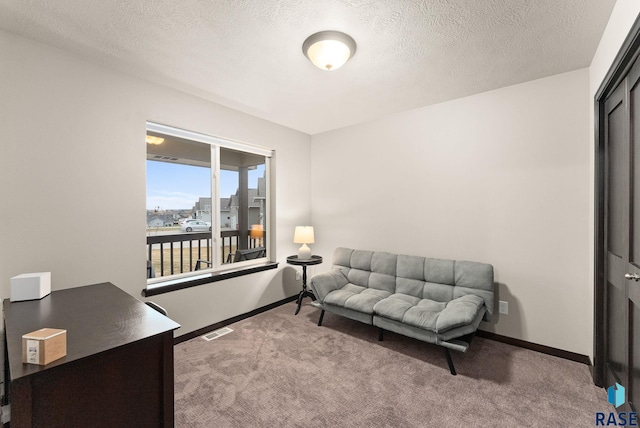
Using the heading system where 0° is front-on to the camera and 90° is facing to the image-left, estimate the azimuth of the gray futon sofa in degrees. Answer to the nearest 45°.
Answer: approximately 45°

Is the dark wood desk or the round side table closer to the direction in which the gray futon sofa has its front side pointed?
the dark wood desk

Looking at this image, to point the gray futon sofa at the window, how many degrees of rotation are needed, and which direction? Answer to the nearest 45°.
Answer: approximately 45° to its right

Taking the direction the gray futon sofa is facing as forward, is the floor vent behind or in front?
in front

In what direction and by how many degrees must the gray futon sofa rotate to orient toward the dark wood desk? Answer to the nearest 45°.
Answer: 0° — it already faces it

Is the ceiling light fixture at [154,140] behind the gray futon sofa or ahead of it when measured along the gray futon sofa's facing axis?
ahead
